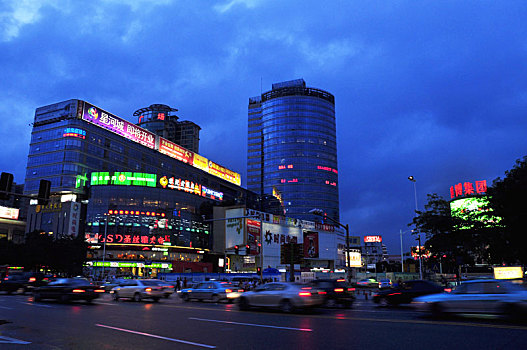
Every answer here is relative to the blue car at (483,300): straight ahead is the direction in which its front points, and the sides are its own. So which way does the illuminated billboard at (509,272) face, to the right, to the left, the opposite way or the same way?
to the left

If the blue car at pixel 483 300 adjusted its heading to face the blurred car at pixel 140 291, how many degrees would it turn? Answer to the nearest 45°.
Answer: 0° — it already faces it

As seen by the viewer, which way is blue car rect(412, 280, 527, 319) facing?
to the viewer's left

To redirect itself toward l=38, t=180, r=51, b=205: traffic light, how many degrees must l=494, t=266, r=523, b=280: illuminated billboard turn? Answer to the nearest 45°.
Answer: approximately 45° to its right

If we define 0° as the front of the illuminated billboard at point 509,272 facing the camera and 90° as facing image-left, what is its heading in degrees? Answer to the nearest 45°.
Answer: approximately 0°

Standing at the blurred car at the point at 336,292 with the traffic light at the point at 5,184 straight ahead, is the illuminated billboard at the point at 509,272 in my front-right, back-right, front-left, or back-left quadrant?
back-right
